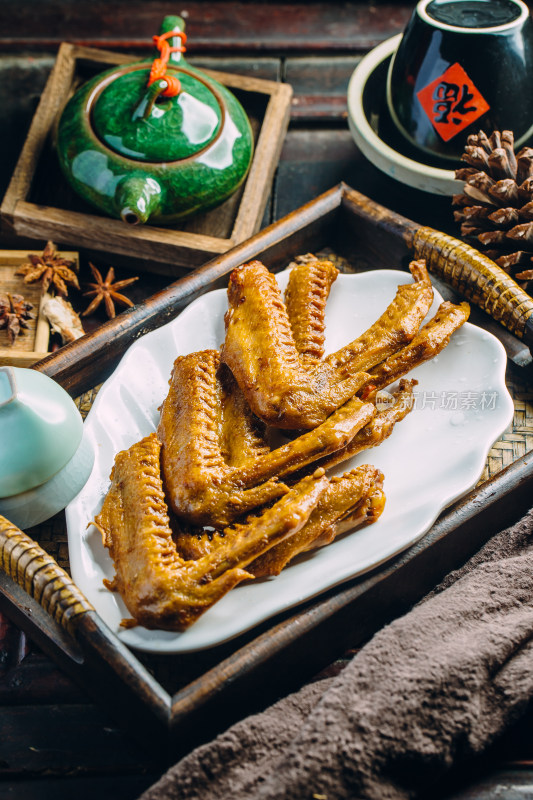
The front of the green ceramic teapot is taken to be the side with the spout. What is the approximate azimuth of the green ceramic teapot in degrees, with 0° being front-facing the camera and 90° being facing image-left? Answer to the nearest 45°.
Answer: approximately 0°

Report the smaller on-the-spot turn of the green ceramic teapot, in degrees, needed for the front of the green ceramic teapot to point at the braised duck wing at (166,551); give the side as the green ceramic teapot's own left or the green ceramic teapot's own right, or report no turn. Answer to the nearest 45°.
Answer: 0° — it already faces it

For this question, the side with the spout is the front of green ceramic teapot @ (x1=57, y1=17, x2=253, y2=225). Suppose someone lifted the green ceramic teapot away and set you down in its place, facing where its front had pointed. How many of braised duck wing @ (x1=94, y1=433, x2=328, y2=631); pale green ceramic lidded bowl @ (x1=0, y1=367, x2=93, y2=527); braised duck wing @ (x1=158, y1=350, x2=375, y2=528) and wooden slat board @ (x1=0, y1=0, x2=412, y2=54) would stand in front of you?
3

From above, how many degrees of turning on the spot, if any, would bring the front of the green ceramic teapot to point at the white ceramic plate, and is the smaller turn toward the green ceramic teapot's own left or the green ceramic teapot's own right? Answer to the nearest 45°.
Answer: approximately 45° to the green ceramic teapot's own left

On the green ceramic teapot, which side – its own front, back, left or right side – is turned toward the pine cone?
left

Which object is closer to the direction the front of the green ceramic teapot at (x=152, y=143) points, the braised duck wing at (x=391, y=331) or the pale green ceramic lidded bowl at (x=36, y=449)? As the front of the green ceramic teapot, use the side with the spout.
the pale green ceramic lidded bowl
